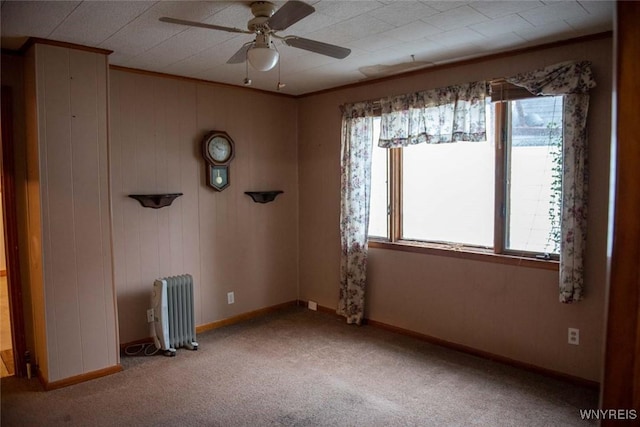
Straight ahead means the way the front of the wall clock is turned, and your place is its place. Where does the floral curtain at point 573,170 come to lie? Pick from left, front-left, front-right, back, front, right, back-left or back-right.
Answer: front

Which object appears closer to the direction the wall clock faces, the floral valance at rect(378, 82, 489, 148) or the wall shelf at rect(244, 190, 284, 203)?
the floral valance

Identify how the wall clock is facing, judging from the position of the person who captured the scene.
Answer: facing the viewer and to the right of the viewer
